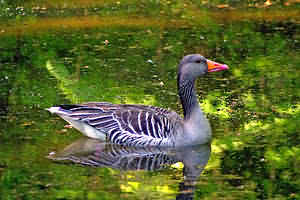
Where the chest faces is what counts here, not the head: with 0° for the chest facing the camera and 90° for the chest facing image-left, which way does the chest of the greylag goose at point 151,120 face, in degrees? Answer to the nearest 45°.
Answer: approximately 270°
